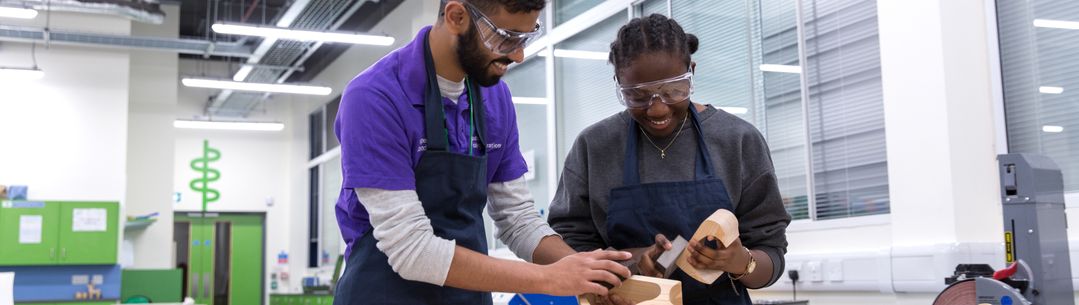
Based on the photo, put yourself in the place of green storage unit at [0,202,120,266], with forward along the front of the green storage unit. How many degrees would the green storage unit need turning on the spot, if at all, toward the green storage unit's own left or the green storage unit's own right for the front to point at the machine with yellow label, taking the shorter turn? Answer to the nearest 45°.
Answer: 0° — it already faces it

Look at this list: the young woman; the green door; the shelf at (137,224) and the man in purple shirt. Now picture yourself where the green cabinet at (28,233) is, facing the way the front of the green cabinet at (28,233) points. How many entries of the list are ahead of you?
2

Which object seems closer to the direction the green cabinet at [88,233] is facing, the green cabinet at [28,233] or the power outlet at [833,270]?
the power outlet

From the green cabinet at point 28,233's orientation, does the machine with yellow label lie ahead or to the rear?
ahead

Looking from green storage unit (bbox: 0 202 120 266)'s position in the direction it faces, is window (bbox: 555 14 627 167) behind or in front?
in front

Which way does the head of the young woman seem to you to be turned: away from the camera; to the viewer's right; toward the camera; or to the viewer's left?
toward the camera

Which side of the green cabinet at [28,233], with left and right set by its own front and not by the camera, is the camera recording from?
front

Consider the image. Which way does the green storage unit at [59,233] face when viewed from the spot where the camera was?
facing the viewer

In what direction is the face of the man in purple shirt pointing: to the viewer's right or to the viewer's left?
to the viewer's right

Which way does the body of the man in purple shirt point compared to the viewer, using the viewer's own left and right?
facing the viewer and to the right of the viewer
